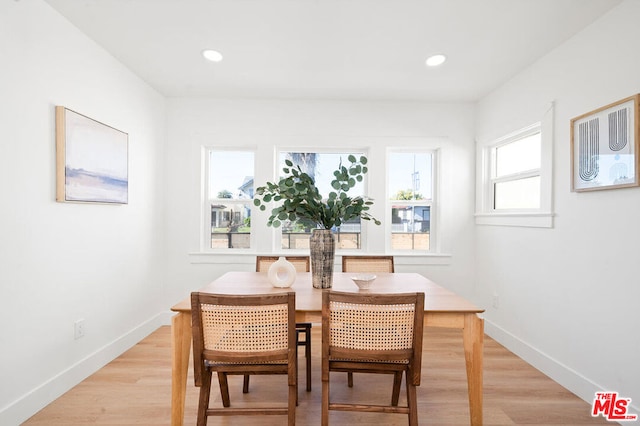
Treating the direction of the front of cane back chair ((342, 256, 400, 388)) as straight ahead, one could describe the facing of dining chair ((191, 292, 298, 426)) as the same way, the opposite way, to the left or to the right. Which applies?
the opposite way

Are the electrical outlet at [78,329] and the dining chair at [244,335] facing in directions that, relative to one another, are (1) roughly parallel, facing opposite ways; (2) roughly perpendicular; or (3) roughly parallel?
roughly perpendicular

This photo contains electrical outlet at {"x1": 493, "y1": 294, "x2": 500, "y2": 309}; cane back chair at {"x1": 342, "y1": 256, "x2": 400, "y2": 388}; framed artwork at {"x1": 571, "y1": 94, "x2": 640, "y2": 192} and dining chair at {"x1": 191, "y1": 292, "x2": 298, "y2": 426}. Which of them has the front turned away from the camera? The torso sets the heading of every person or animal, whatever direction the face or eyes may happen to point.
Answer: the dining chair

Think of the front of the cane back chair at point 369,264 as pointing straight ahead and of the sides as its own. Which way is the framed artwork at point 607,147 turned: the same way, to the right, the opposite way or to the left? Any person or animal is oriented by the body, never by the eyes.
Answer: to the right

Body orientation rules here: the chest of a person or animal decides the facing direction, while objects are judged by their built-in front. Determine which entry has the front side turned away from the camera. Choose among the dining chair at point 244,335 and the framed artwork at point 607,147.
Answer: the dining chair

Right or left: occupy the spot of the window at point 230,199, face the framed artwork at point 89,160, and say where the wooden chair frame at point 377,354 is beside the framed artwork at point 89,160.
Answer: left

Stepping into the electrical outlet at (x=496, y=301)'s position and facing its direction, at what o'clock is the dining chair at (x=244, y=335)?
The dining chair is roughly at 11 o'clock from the electrical outlet.

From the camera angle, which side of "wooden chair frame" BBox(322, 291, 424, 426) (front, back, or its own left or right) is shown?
back

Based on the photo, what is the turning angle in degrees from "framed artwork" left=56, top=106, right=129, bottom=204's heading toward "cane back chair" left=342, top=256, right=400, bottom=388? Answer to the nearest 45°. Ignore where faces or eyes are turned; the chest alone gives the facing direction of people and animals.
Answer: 0° — it already faces it

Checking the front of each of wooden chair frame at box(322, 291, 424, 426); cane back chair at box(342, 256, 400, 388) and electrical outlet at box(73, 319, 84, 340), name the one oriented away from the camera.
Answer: the wooden chair frame

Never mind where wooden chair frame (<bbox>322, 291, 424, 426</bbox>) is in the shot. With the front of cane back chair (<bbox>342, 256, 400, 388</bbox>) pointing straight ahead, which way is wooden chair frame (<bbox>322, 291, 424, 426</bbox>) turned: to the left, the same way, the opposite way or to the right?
the opposite way

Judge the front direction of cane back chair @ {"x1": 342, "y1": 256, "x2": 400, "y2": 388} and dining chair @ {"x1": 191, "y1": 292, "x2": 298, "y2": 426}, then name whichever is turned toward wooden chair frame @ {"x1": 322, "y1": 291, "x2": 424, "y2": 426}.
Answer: the cane back chair
